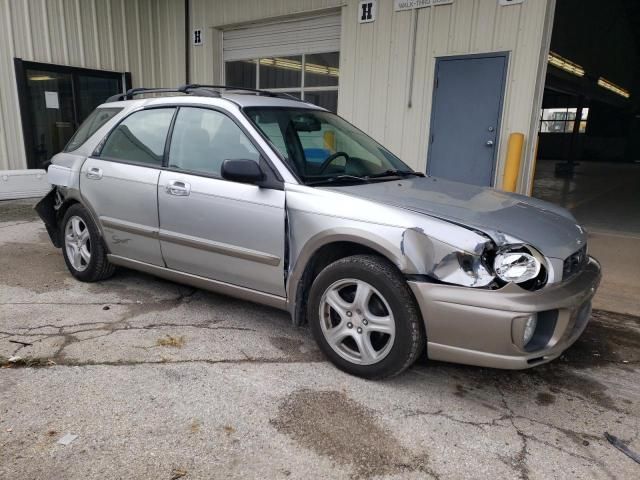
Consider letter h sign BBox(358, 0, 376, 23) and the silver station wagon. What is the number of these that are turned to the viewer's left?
0

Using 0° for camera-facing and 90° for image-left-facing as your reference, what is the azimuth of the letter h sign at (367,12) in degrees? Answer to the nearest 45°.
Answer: approximately 0°

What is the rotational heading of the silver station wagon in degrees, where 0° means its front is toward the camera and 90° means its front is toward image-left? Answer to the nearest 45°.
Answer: approximately 315°

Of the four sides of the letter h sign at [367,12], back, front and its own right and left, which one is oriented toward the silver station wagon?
front

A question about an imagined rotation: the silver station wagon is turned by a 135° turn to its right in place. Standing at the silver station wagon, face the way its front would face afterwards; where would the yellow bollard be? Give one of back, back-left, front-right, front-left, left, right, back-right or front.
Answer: back-right

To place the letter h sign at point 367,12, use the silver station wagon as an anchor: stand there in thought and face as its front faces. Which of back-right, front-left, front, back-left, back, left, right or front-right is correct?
back-left
